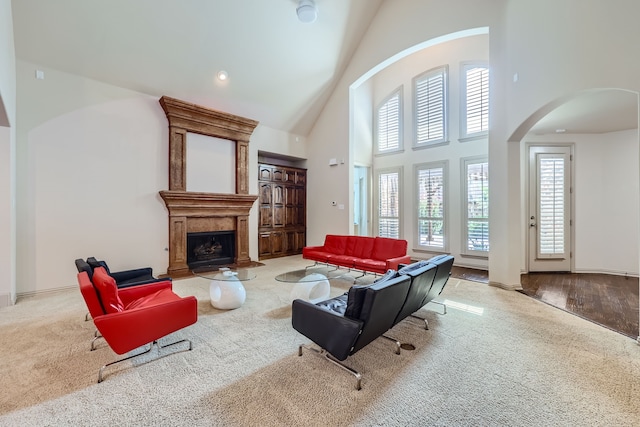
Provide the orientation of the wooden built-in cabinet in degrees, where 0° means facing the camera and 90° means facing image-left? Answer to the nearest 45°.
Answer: approximately 315°

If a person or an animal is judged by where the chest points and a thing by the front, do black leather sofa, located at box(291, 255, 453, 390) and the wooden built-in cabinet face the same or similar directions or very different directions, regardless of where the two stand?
very different directions

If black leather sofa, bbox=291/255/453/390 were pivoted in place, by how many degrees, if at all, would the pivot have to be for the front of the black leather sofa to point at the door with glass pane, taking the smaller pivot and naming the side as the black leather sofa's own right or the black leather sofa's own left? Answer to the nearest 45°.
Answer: approximately 90° to the black leather sofa's own right

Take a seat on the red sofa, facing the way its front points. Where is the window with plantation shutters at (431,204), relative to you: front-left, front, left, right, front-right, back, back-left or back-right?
back
